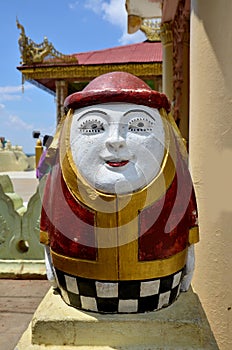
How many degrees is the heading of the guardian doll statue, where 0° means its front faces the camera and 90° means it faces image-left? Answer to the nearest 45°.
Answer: approximately 0°

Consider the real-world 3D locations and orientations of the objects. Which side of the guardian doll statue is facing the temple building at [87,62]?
back
